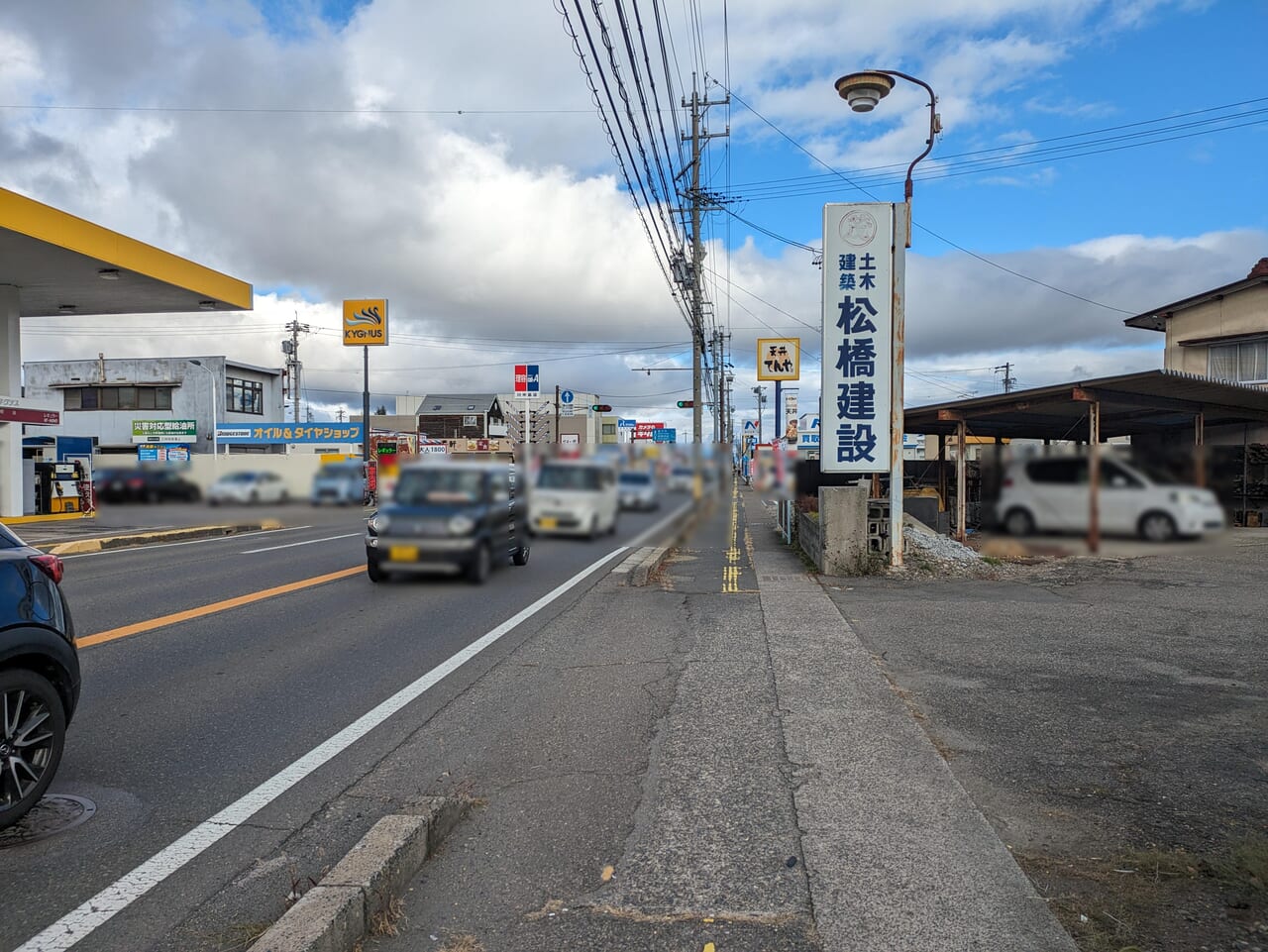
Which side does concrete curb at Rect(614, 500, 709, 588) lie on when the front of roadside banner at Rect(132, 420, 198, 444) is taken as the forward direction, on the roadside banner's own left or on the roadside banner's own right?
on the roadside banner's own left

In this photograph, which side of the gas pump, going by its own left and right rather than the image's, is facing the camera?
front

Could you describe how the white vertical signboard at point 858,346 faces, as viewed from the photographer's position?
facing the viewer

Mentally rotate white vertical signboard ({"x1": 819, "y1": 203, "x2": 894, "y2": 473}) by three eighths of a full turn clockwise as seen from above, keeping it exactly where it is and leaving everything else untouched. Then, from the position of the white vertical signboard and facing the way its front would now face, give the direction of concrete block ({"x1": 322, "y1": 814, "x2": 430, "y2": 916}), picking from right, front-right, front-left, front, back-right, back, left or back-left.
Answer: back-left

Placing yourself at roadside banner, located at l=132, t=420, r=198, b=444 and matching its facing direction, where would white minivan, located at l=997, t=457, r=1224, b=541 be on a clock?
The white minivan is roughly at 11 o'clock from the roadside banner.

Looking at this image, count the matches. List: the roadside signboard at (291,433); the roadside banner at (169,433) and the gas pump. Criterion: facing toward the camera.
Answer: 3

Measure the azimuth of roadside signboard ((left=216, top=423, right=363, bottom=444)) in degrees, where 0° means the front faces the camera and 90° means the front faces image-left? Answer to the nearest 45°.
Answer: approximately 0°

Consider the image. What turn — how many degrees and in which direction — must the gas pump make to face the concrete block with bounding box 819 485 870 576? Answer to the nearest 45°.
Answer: approximately 45° to its left

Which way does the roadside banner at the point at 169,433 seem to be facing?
toward the camera
